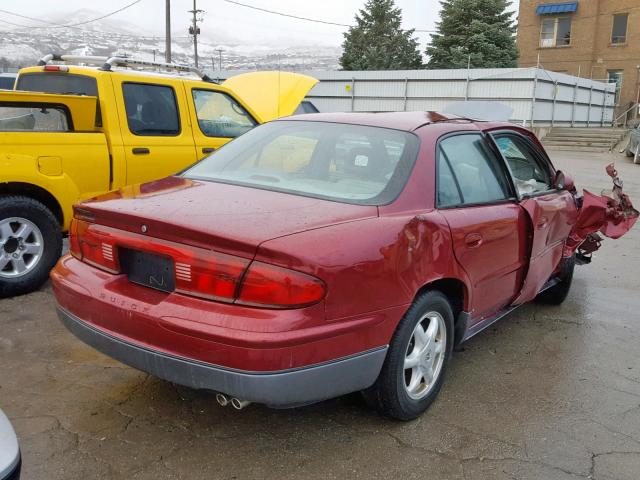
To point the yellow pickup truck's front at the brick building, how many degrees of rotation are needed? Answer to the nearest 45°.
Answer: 0° — it already faces it

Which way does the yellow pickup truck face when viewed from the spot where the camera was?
facing away from the viewer and to the right of the viewer

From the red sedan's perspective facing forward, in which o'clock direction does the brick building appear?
The brick building is roughly at 11 o'clock from the red sedan.

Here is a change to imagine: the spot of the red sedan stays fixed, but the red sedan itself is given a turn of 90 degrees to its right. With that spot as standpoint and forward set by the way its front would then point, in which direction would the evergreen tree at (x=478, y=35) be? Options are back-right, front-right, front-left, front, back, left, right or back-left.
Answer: back-left

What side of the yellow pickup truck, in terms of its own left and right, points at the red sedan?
right

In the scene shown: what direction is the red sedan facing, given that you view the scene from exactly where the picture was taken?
facing away from the viewer and to the right of the viewer

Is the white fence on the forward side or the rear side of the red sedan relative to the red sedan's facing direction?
on the forward side

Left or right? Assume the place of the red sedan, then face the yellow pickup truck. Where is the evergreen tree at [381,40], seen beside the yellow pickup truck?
right

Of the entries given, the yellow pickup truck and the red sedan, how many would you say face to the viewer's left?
0

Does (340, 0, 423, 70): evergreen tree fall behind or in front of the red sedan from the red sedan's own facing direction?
in front

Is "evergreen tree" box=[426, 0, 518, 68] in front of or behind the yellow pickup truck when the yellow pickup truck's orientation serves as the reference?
in front
